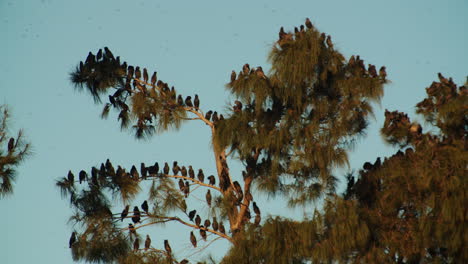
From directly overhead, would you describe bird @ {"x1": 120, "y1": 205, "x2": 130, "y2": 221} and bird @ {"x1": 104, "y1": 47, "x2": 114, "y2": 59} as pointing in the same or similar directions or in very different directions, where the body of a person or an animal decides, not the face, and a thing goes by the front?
very different directions

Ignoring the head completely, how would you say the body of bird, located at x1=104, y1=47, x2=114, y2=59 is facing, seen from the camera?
to the viewer's left

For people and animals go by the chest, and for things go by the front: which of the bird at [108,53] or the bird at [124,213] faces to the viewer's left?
the bird at [108,53]
